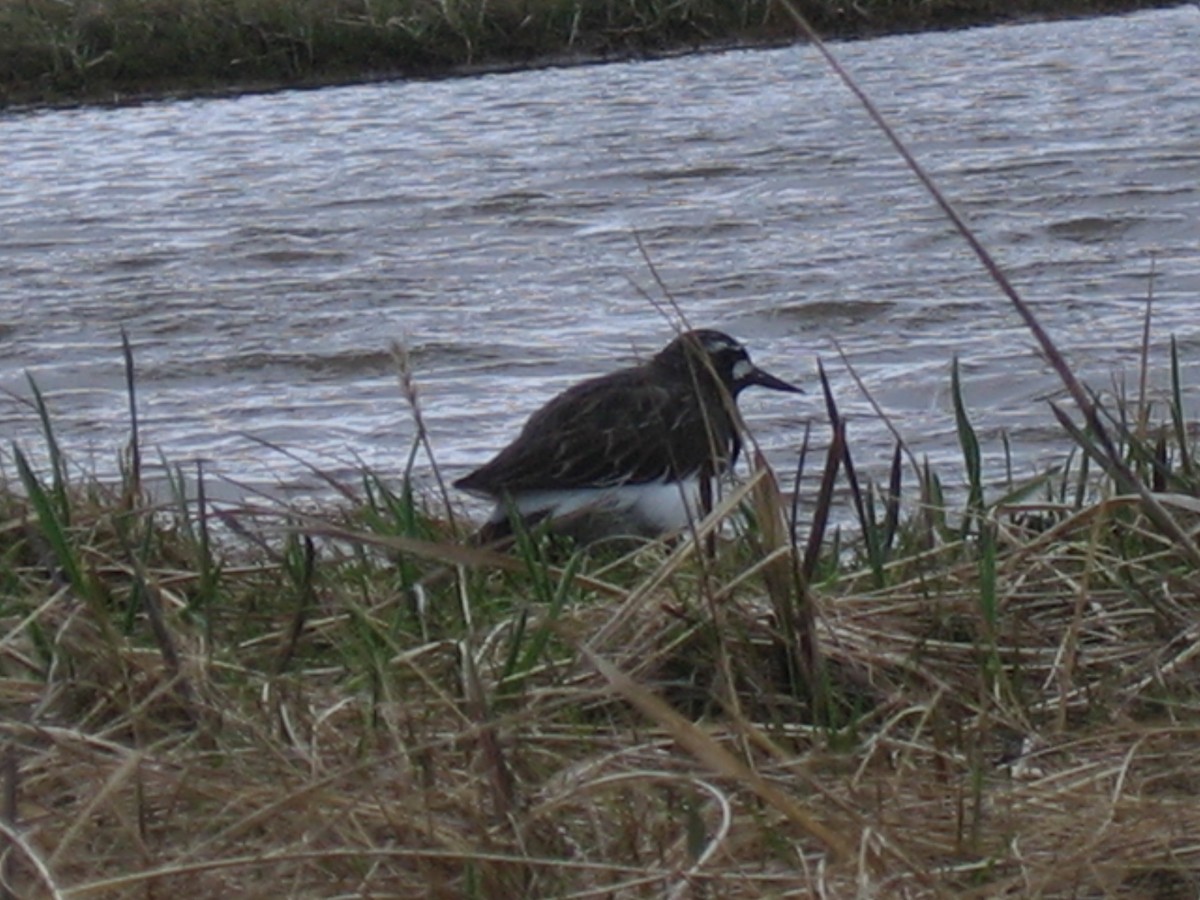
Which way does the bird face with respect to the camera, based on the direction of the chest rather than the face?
to the viewer's right

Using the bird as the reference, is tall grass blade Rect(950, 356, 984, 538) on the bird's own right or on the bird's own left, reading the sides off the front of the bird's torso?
on the bird's own right
